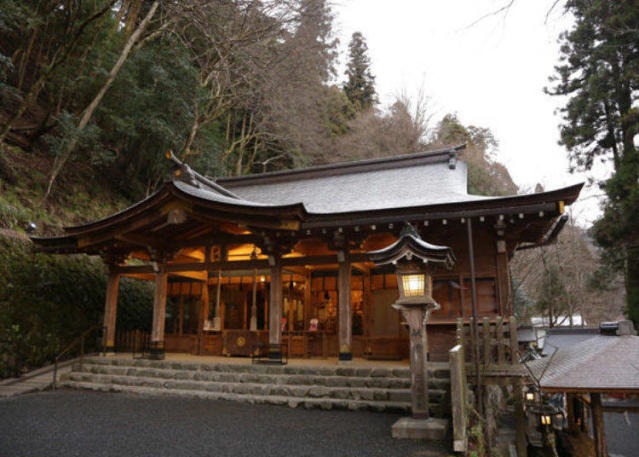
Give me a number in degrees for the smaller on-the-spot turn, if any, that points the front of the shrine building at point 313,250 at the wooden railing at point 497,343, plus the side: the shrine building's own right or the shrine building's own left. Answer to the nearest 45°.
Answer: approximately 90° to the shrine building's own left

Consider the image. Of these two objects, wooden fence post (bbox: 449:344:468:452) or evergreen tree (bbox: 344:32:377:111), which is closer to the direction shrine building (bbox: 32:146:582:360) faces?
the wooden fence post

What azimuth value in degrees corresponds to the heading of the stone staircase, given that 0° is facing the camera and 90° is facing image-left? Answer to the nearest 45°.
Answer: approximately 45°

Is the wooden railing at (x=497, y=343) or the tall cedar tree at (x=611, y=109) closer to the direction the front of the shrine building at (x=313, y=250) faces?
the wooden railing

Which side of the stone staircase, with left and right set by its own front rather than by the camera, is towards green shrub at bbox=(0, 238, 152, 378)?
right

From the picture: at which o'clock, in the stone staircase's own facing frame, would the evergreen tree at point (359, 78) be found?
The evergreen tree is roughly at 5 o'clock from the stone staircase.

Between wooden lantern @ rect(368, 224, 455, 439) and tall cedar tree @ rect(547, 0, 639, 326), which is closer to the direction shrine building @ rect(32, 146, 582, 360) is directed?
the wooden lantern

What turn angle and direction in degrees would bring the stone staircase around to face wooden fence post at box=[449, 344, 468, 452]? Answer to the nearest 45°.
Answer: approximately 90° to its left

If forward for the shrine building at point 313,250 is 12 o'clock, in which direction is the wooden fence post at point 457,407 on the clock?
The wooden fence post is roughly at 10 o'clock from the shrine building.

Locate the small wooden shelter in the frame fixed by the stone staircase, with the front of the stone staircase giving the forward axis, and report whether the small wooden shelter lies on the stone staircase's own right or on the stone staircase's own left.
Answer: on the stone staircase's own left

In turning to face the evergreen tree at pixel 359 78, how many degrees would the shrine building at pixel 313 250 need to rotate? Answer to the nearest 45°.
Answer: approximately 135° to its right
